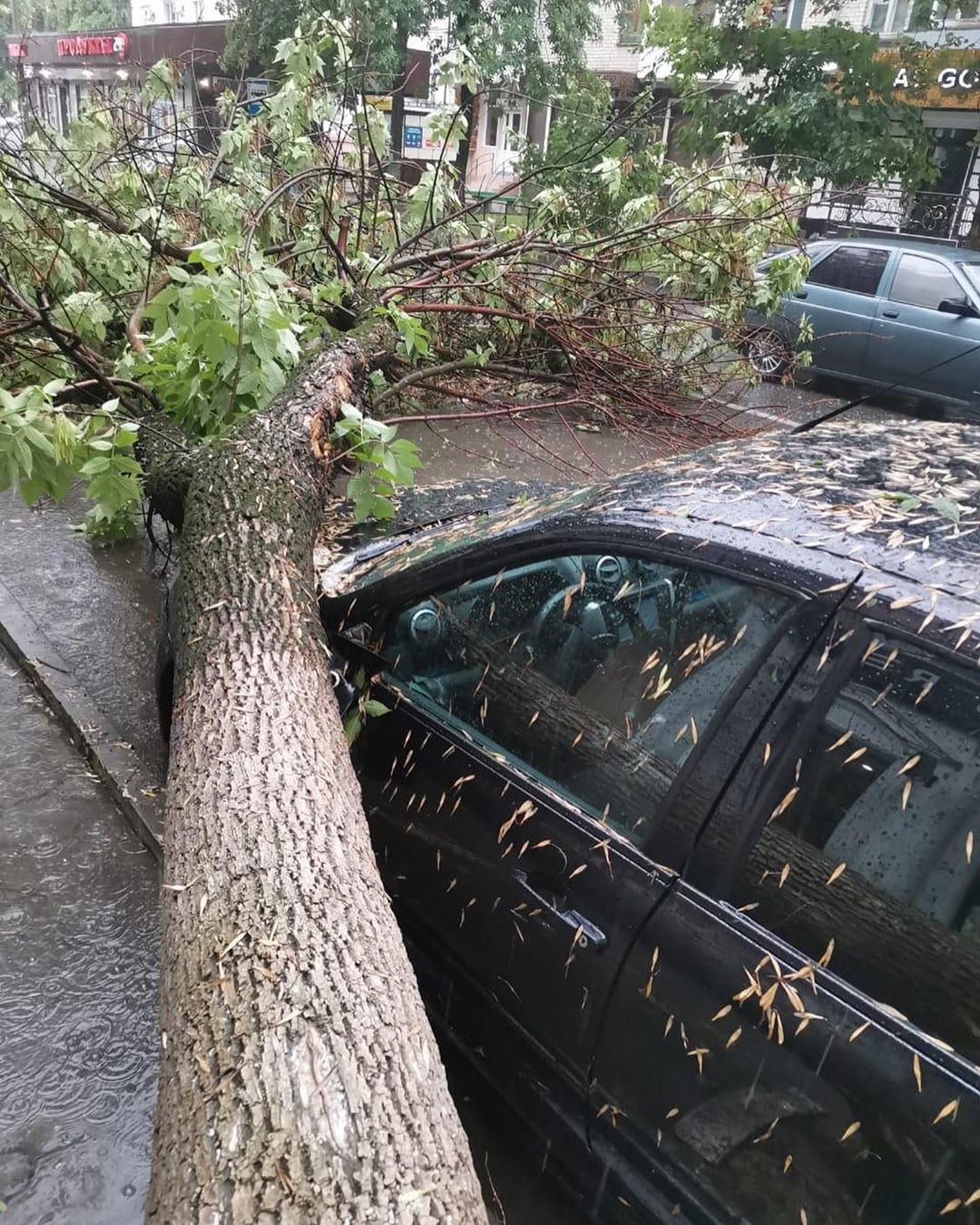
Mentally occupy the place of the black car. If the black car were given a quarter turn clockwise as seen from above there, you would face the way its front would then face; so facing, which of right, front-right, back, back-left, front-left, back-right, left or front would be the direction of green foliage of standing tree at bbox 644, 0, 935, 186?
front-left

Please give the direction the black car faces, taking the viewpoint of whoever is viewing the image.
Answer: facing away from the viewer and to the left of the viewer
